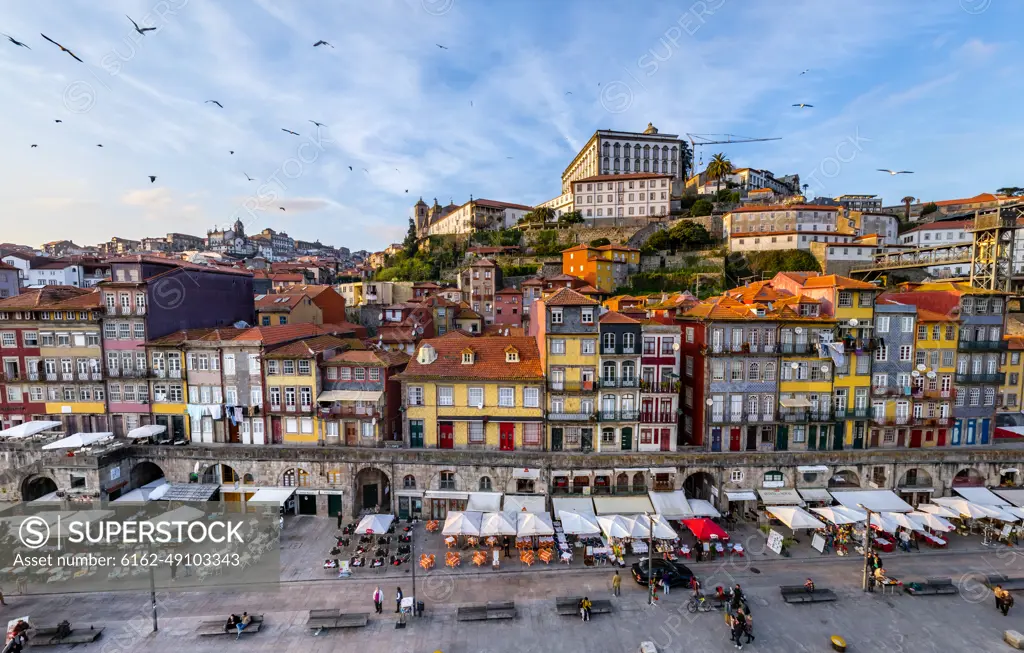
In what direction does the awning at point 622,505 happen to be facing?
toward the camera

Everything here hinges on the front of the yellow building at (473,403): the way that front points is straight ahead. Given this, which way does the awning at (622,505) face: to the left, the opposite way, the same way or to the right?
the same way

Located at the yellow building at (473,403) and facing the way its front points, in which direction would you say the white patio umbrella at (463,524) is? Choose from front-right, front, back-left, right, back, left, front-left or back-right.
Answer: front

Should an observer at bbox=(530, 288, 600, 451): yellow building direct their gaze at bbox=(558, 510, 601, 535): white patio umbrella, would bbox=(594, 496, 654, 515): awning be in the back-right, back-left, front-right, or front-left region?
front-left

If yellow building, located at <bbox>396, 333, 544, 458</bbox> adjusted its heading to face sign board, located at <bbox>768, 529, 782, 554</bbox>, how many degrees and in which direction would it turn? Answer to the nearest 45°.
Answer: approximately 45° to its left

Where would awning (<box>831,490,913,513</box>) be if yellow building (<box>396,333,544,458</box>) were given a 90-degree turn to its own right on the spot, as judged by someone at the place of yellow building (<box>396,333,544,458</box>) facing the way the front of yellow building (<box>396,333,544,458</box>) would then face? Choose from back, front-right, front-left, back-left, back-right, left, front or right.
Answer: back

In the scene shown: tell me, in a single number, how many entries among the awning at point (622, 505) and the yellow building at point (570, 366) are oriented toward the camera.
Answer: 2

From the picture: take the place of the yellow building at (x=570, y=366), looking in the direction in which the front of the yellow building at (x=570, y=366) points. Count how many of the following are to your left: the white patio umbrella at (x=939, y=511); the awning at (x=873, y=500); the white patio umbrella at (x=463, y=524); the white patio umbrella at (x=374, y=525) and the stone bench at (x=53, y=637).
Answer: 2

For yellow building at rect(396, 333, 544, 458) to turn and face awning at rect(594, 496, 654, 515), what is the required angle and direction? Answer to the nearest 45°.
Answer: approximately 45° to its left

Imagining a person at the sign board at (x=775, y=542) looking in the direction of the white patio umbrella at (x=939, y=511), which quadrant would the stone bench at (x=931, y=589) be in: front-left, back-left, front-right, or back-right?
front-right

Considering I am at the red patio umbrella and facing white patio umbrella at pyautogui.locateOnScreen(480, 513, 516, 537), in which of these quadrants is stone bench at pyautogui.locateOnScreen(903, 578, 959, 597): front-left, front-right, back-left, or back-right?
back-left

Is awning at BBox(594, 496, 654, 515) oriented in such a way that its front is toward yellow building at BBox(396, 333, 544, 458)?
no

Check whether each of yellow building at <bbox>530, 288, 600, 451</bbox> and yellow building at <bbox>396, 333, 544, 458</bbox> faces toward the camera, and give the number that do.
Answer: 2

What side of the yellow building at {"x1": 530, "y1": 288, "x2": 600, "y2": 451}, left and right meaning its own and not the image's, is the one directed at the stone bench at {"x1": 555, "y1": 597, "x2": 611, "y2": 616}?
front

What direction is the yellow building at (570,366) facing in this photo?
toward the camera

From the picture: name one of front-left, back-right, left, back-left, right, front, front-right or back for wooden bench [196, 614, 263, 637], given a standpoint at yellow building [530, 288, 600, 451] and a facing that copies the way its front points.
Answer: front-right

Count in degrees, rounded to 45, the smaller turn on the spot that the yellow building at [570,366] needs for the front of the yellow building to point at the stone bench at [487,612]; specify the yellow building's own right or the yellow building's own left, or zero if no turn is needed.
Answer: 0° — it already faces it
